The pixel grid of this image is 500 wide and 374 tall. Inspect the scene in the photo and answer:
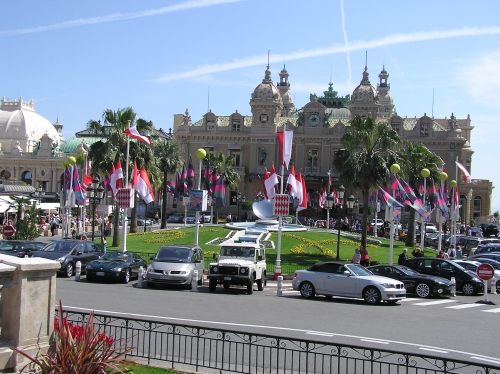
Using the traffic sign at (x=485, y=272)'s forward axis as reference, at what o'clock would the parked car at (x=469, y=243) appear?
The parked car is roughly at 6 o'clock from the traffic sign.

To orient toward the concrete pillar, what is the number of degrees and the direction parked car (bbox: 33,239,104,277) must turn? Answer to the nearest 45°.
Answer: approximately 45° to its left

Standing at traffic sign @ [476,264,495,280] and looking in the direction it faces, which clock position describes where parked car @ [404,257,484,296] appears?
The parked car is roughly at 5 o'clock from the traffic sign.

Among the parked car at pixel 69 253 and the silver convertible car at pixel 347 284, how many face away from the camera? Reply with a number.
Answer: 0

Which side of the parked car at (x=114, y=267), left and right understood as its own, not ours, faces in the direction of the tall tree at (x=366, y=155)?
back

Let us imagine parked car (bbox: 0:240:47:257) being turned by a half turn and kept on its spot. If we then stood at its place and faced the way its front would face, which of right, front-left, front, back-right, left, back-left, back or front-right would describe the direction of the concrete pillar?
back-right

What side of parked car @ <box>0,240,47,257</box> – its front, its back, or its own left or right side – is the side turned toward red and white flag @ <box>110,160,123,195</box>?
back

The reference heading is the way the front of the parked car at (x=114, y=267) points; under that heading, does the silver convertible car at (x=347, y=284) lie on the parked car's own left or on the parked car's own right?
on the parked car's own left

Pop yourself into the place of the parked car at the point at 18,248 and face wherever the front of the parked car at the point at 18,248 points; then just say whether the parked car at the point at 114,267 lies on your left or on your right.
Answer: on your left
